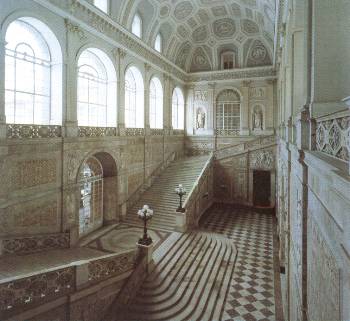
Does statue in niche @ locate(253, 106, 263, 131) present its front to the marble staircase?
yes

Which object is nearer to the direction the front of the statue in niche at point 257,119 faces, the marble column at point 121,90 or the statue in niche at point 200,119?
the marble column

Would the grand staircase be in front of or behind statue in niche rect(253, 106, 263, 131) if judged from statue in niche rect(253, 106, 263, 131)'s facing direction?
in front

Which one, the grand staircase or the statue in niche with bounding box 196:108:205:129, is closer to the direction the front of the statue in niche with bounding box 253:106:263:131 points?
the grand staircase

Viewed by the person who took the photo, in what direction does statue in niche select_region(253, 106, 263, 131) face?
facing the viewer

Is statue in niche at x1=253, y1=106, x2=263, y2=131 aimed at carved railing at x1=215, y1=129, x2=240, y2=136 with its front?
no

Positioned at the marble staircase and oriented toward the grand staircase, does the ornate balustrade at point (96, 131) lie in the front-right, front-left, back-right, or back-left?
front-left

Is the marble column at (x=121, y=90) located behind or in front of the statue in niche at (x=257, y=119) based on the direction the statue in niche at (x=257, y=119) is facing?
in front

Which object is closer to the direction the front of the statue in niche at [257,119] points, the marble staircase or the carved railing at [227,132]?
the marble staircase

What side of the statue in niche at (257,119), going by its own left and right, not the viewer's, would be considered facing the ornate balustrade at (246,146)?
front

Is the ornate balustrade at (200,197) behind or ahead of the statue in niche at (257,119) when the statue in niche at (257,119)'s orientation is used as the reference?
ahead
